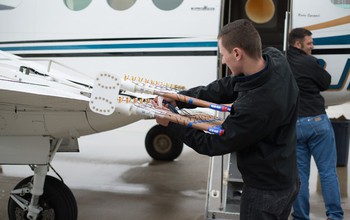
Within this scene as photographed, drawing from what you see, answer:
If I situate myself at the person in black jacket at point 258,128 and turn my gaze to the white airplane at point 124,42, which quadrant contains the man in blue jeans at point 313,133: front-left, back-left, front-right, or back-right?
front-right

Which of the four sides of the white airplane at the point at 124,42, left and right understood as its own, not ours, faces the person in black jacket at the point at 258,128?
left

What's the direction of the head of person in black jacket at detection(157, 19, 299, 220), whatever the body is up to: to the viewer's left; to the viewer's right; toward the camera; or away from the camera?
to the viewer's left

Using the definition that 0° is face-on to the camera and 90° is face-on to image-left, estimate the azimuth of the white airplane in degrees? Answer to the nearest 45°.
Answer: approximately 90°
